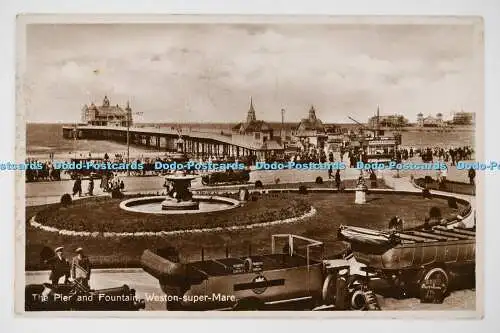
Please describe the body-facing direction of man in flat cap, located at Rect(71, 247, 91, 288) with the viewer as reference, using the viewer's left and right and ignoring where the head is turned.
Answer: facing the viewer

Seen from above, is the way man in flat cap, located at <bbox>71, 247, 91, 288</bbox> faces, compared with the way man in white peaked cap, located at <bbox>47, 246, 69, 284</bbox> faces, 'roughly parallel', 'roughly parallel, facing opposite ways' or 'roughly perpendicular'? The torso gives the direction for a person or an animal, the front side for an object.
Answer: roughly parallel

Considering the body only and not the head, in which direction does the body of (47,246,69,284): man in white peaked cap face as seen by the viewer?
toward the camera

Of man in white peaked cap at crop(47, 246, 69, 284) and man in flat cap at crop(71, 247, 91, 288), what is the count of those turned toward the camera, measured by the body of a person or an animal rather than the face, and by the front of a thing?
2

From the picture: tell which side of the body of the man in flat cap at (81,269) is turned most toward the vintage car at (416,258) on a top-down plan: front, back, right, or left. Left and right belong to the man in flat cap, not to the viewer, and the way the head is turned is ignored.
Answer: left

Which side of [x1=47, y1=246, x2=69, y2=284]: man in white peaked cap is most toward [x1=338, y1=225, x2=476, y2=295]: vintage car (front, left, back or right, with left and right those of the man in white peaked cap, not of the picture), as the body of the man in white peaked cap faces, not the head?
left

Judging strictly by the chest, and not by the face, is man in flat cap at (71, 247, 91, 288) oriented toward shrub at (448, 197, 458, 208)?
no
